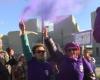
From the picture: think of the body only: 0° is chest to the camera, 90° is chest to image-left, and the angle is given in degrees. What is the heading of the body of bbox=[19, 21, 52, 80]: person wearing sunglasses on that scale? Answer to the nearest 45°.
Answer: approximately 315°
